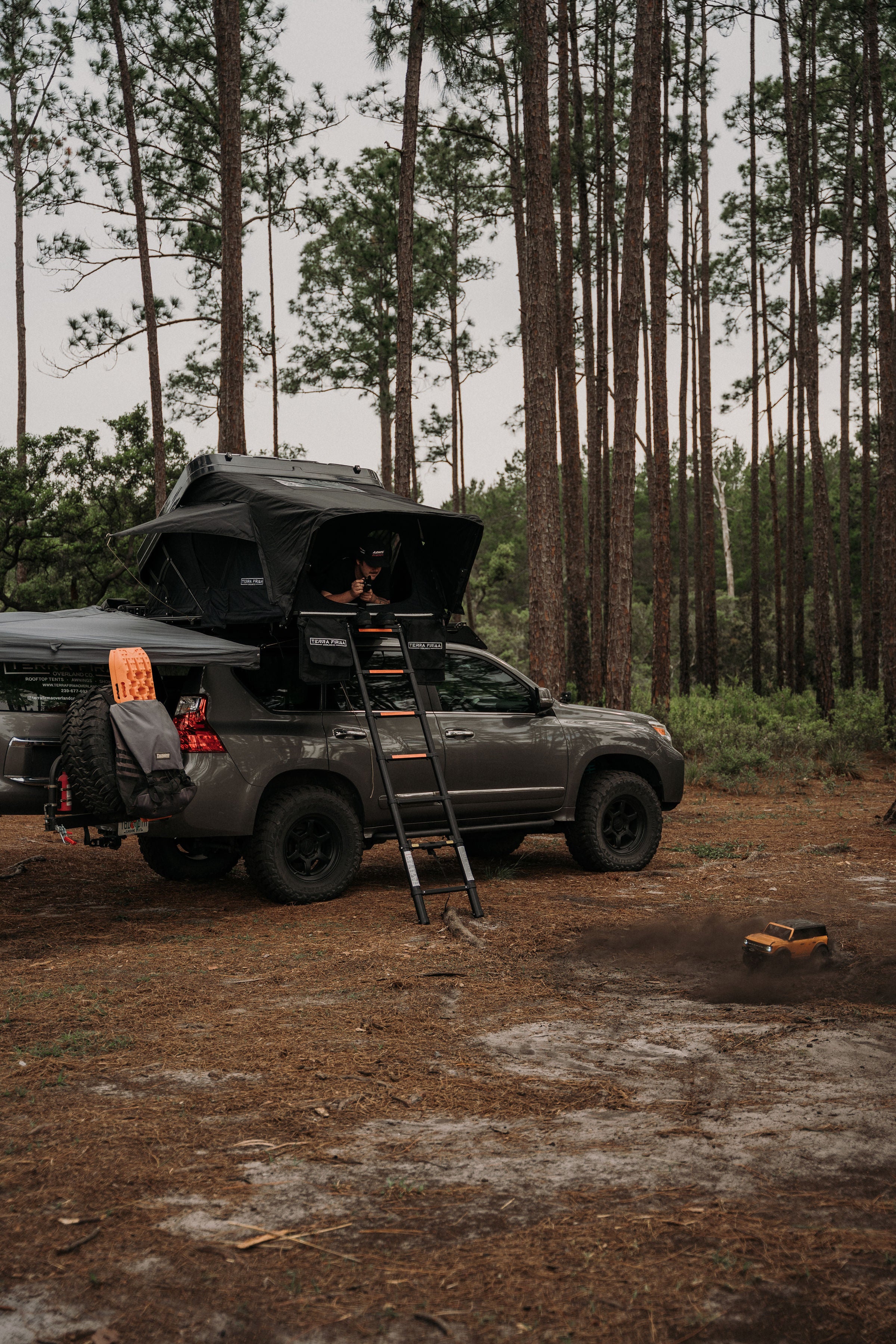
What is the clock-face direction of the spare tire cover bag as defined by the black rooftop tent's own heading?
The spare tire cover bag is roughly at 2 o'clock from the black rooftop tent.

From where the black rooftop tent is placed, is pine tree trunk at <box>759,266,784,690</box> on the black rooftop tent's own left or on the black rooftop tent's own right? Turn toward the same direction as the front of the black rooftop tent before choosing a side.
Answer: on the black rooftop tent's own left

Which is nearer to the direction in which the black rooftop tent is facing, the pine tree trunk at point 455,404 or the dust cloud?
the dust cloud

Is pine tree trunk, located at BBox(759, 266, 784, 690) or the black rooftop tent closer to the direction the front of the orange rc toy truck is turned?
the black rooftop tent

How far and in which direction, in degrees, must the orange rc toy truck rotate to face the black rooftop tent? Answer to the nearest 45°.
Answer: approximately 90° to its right

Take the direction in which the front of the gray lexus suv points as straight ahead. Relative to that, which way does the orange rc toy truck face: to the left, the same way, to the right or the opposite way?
the opposite way

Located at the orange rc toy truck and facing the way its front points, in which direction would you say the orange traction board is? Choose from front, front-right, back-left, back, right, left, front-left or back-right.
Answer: front-right

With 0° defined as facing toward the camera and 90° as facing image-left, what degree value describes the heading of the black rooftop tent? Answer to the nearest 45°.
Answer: approximately 315°

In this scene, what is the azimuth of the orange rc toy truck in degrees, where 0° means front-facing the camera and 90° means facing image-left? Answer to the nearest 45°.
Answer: approximately 45°

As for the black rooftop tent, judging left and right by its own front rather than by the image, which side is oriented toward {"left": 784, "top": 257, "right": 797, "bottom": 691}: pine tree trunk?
left

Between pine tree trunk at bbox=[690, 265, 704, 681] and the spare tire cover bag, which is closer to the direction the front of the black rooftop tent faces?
the spare tire cover bag

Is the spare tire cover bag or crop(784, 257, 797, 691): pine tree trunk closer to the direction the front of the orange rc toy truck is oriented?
the spare tire cover bag
